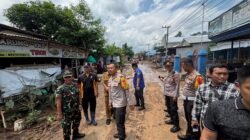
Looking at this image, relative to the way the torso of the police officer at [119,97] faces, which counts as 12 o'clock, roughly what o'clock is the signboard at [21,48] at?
The signboard is roughly at 3 o'clock from the police officer.

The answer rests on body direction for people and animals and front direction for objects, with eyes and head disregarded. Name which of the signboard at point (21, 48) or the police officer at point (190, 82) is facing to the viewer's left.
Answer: the police officer

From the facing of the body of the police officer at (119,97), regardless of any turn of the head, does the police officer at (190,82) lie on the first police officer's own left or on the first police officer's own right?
on the first police officer's own left

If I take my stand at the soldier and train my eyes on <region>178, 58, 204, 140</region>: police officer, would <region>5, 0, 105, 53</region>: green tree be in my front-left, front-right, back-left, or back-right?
back-left

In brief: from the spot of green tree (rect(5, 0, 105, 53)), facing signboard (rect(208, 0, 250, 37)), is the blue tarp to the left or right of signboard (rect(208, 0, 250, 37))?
right

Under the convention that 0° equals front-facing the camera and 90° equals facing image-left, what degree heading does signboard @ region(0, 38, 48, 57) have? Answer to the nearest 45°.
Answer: approximately 315°

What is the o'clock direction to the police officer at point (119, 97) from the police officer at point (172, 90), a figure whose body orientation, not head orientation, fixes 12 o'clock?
the police officer at point (119, 97) is roughly at 12 o'clock from the police officer at point (172, 90).

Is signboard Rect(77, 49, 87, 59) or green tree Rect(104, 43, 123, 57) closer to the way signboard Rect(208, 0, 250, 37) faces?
the signboard

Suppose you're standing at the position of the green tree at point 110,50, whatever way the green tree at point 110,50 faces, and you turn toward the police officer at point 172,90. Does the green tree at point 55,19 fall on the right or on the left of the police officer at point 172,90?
right

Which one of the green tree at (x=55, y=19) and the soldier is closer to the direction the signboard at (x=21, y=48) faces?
the soldier

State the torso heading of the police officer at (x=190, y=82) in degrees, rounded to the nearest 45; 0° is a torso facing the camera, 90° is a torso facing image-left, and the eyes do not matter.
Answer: approximately 90°

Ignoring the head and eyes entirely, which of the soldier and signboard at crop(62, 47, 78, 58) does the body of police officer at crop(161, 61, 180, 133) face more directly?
the soldier
